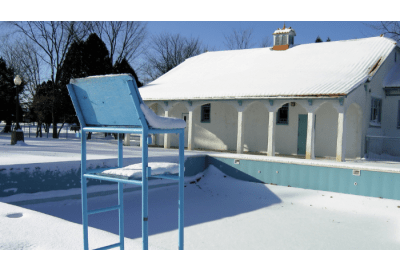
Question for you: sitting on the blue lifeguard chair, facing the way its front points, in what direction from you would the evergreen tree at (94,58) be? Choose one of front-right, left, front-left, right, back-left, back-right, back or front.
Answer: front-left

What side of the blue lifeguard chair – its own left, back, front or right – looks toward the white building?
front

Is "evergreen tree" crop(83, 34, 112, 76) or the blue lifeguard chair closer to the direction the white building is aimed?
the blue lifeguard chair

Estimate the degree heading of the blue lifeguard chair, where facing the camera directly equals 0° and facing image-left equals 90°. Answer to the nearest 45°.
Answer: approximately 225°

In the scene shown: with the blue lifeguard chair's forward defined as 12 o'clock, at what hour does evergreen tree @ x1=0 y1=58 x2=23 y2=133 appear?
The evergreen tree is roughly at 10 o'clock from the blue lifeguard chair.

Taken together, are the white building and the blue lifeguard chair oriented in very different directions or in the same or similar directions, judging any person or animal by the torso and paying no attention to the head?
very different directions

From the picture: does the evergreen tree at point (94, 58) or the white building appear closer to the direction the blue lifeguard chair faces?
the white building
